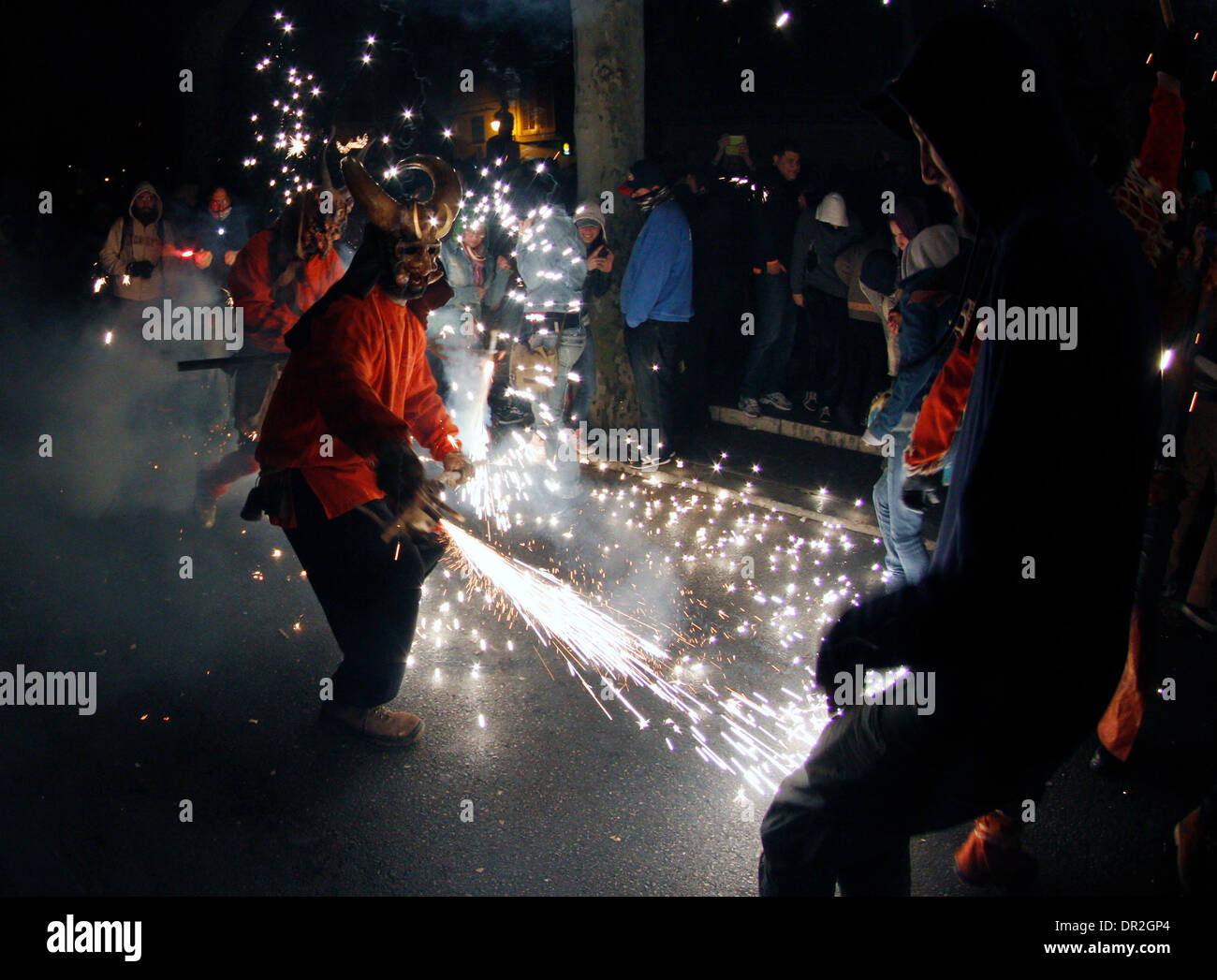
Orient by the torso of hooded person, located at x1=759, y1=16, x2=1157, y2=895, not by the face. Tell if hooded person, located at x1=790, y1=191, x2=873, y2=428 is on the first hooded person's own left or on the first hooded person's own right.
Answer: on the first hooded person's own right

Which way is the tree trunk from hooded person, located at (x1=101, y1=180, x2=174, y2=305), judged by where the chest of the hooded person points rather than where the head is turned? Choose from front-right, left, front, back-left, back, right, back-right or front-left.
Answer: front-left

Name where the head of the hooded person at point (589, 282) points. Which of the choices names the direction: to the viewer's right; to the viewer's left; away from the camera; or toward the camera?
toward the camera

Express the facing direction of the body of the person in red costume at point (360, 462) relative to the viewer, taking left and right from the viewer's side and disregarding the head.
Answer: facing the viewer and to the right of the viewer

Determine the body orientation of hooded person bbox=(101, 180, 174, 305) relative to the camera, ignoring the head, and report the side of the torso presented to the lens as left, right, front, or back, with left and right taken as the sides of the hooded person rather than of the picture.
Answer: front

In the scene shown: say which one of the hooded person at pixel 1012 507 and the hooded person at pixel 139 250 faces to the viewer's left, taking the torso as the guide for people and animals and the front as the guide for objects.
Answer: the hooded person at pixel 1012 507

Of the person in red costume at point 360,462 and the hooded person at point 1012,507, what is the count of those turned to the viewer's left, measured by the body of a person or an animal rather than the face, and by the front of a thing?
1

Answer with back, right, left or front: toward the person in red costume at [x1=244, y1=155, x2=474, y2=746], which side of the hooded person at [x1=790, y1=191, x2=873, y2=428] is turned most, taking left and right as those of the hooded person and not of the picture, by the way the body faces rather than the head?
front

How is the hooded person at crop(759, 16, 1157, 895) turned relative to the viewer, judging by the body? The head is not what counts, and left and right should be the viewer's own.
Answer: facing to the left of the viewer

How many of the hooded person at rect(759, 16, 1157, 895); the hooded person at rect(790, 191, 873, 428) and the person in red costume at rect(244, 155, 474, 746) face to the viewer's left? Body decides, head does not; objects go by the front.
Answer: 1
